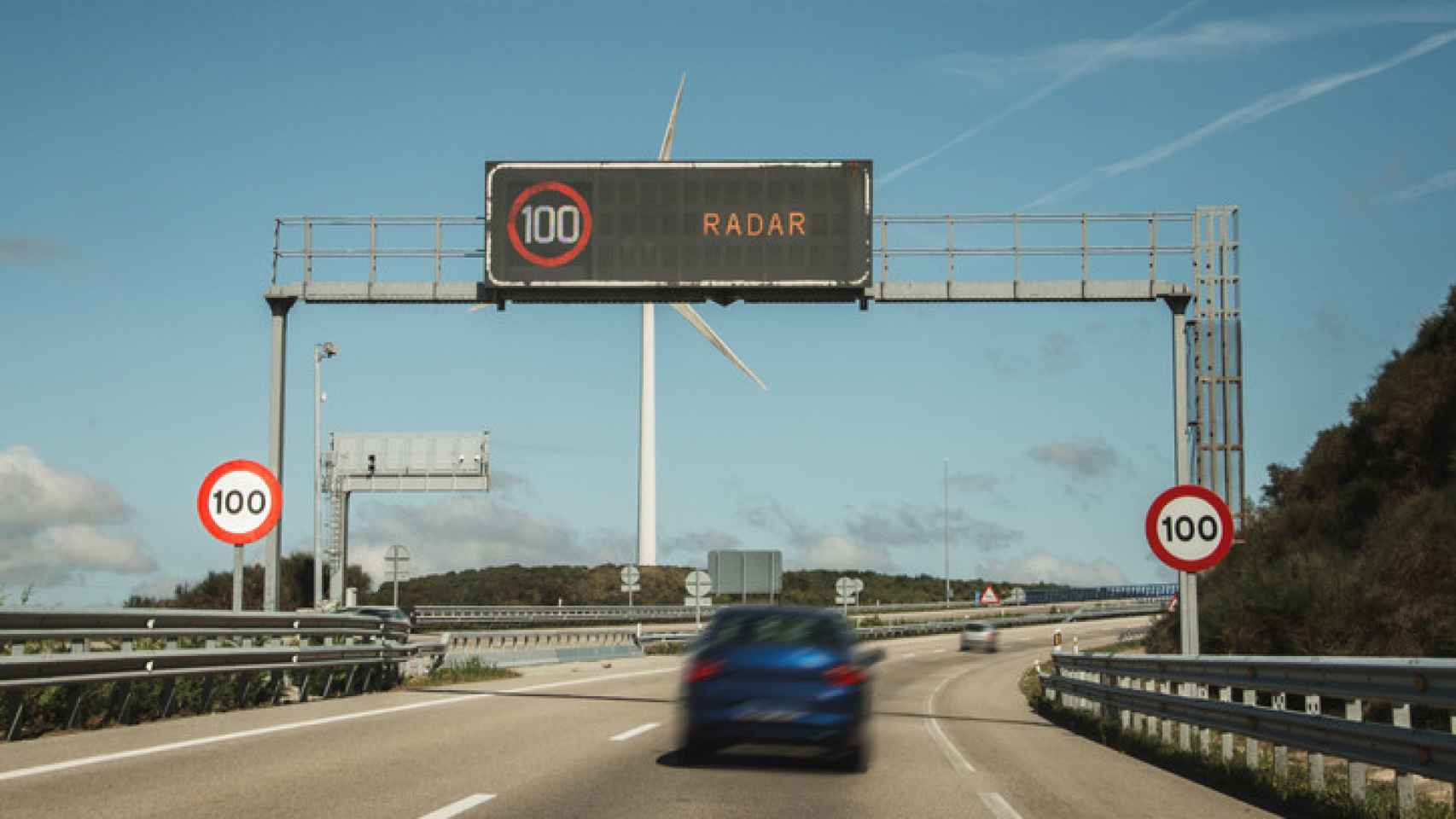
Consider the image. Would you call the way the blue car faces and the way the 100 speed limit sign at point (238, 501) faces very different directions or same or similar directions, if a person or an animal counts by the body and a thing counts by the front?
very different directions

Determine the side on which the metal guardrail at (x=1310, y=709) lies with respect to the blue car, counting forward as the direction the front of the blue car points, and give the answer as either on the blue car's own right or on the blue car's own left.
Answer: on the blue car's own right

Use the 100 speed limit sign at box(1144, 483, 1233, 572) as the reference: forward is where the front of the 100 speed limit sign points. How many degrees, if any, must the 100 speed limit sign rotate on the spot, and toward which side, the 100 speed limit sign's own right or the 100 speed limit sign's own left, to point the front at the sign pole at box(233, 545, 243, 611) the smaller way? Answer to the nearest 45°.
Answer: approximately 90° to the 100 speed limit sign's own right

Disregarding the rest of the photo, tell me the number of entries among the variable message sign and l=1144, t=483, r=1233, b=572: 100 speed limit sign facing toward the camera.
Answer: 2

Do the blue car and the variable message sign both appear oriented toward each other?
yes

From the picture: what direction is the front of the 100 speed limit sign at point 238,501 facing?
toward the camera

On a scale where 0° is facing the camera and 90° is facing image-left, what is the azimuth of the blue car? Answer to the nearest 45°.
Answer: approximately 180°

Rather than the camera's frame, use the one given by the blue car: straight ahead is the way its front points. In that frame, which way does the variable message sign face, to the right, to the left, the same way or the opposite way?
the opposite way

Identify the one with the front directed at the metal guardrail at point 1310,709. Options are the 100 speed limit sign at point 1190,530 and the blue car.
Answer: the 100 speed limit sign

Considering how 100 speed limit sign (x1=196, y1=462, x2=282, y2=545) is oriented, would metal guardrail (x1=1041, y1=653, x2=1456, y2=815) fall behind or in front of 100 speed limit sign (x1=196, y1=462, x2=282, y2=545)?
in front

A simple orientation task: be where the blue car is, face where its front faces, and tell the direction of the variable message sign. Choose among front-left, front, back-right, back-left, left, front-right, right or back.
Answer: front

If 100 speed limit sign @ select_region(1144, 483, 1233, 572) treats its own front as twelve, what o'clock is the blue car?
The blue car is roughly at 1 o'clock from the 100 speed limit sign.

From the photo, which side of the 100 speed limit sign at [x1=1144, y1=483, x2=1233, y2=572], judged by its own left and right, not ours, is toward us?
front

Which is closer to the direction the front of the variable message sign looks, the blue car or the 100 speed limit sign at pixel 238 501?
the blue car

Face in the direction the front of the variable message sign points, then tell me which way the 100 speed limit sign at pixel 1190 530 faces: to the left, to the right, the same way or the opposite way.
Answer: the same way

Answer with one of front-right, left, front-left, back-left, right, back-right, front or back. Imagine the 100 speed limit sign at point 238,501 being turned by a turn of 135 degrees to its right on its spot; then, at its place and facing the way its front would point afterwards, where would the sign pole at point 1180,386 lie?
back-right

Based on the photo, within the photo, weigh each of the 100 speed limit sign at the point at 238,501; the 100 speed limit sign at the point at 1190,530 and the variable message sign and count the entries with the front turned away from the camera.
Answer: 0

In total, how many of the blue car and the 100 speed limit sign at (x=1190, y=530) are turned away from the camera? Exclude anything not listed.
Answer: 1

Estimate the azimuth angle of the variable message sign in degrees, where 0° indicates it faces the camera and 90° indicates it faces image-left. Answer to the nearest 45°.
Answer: approximately 0°

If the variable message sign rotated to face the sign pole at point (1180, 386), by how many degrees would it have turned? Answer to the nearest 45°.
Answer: approximately 90° to its left

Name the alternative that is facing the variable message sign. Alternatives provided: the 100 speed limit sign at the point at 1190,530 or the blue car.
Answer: the blue car
